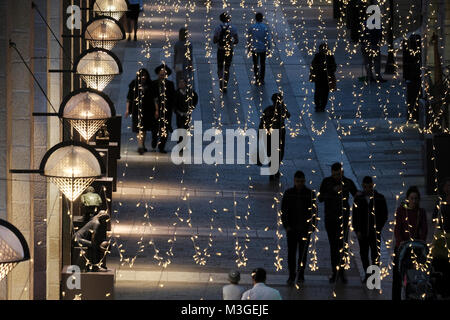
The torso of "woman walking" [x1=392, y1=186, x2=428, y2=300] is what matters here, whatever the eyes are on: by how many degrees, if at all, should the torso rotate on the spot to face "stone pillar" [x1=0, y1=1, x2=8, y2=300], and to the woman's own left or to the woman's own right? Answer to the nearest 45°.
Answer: approximately 45° to the woman's own right

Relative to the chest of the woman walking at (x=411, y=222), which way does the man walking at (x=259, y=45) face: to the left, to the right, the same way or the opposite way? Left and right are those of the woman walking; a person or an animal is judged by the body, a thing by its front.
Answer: the opposite way

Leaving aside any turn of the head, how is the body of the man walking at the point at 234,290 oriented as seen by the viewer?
away from the camera

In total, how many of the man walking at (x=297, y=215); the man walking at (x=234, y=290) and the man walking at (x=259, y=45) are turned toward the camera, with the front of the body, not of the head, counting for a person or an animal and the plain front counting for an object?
1

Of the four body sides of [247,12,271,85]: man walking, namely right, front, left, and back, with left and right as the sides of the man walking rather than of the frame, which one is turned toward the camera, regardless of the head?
back

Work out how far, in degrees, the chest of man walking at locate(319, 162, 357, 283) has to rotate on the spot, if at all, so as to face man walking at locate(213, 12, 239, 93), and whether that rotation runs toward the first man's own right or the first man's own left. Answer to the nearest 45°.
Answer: approximately 180°

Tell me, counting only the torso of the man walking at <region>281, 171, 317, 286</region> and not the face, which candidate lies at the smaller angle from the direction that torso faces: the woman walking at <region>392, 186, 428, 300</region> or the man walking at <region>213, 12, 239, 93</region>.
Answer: the woman walking
